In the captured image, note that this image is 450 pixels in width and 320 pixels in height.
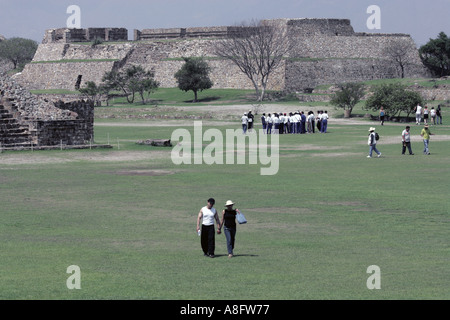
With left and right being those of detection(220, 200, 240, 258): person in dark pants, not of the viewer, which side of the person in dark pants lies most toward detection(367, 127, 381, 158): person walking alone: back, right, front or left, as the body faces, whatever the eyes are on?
back

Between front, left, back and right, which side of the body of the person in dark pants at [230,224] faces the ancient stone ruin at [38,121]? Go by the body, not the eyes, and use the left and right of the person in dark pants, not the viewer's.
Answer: back

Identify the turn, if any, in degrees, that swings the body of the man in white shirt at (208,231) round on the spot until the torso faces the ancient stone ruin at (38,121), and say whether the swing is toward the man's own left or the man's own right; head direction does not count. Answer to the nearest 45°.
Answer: approximately 180°

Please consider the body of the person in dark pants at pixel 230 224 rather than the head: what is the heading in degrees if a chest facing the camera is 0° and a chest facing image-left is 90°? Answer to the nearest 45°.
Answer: approximately 0°
